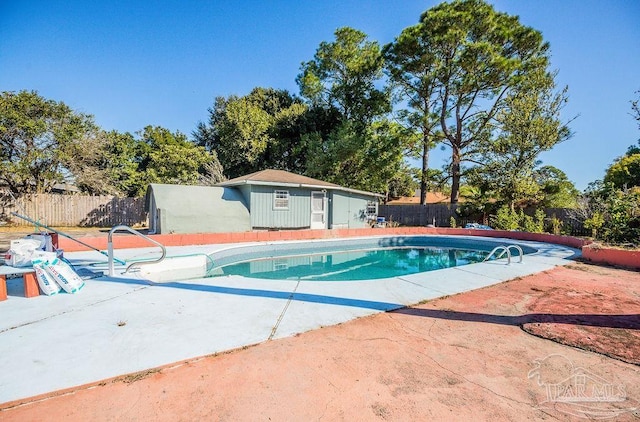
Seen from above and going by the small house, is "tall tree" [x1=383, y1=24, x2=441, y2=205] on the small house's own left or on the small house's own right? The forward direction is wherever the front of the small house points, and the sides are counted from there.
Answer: on the small house's own left

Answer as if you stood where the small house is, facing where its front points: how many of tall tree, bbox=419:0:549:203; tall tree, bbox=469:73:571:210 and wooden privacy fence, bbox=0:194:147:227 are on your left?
2

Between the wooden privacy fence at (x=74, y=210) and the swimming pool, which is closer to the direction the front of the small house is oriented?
the swimming pool

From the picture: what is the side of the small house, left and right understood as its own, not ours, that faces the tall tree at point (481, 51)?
left

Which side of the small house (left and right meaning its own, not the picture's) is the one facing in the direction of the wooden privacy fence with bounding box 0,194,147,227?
right

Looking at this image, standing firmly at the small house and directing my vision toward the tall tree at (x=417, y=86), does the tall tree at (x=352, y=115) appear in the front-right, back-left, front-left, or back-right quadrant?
front-left

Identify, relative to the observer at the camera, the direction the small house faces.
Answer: facing the viewer

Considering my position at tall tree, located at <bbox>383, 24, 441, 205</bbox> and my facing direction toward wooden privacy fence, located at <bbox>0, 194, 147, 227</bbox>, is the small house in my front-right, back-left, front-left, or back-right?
front-left

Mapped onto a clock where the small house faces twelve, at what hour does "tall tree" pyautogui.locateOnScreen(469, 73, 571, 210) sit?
The tall tree is roughly at 9 o'clock from the small house.

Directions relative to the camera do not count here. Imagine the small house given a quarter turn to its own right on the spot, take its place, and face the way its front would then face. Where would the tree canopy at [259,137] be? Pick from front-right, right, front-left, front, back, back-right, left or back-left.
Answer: right

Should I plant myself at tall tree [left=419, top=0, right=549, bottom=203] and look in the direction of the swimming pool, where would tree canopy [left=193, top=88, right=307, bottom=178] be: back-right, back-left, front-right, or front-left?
front-right

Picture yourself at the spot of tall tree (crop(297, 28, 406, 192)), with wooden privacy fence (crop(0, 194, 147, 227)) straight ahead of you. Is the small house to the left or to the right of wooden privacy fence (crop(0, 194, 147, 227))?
left
